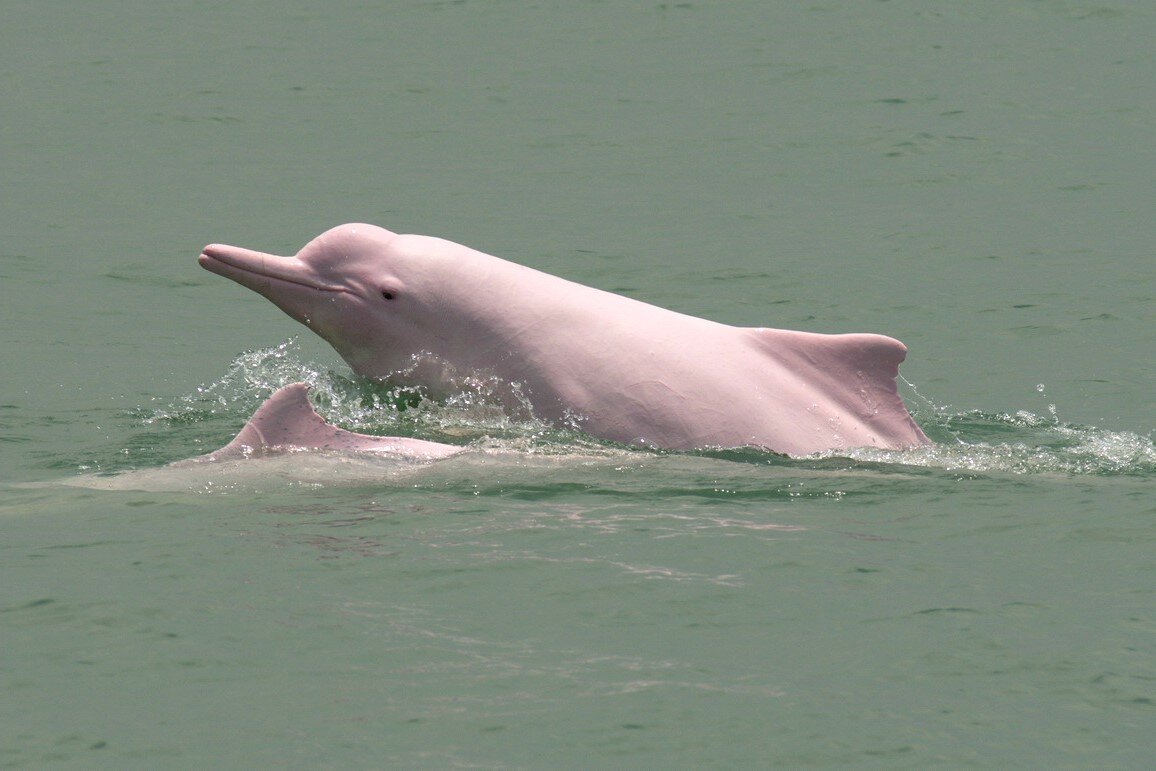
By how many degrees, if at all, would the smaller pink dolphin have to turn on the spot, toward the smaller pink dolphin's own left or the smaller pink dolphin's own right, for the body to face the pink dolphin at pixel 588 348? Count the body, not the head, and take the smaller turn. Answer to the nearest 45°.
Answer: approximately 135° to the smaller pink dolphin's own right

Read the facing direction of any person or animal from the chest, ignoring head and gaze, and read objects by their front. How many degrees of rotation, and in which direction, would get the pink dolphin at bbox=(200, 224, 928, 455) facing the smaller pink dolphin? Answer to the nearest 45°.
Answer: approximately 45° to its left

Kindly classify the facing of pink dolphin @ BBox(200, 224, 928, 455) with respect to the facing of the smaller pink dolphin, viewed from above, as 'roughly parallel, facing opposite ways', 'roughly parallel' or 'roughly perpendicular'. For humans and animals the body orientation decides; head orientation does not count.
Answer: roughly parallel

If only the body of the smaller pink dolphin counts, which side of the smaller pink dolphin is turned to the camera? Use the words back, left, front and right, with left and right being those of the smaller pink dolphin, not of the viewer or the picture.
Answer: left

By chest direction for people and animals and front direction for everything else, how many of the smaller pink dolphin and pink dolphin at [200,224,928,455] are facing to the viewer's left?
2

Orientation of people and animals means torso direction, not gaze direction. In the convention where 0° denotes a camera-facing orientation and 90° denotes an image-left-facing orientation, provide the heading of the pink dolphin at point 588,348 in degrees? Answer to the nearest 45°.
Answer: approximately 90°
